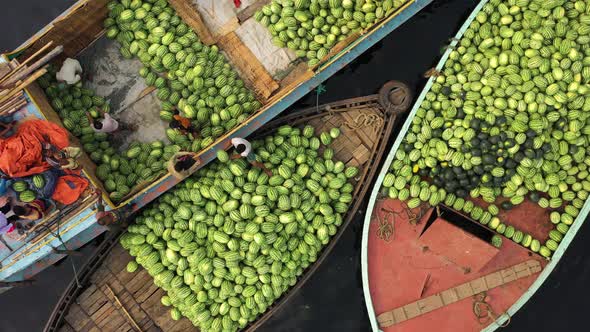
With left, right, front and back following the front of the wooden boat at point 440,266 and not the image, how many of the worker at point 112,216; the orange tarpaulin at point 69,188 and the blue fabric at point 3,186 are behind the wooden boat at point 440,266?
0

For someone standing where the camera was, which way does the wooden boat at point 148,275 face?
facing away from the viewer and to the right of the viewer

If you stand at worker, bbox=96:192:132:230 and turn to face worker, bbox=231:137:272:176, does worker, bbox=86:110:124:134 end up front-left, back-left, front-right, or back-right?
front-left
